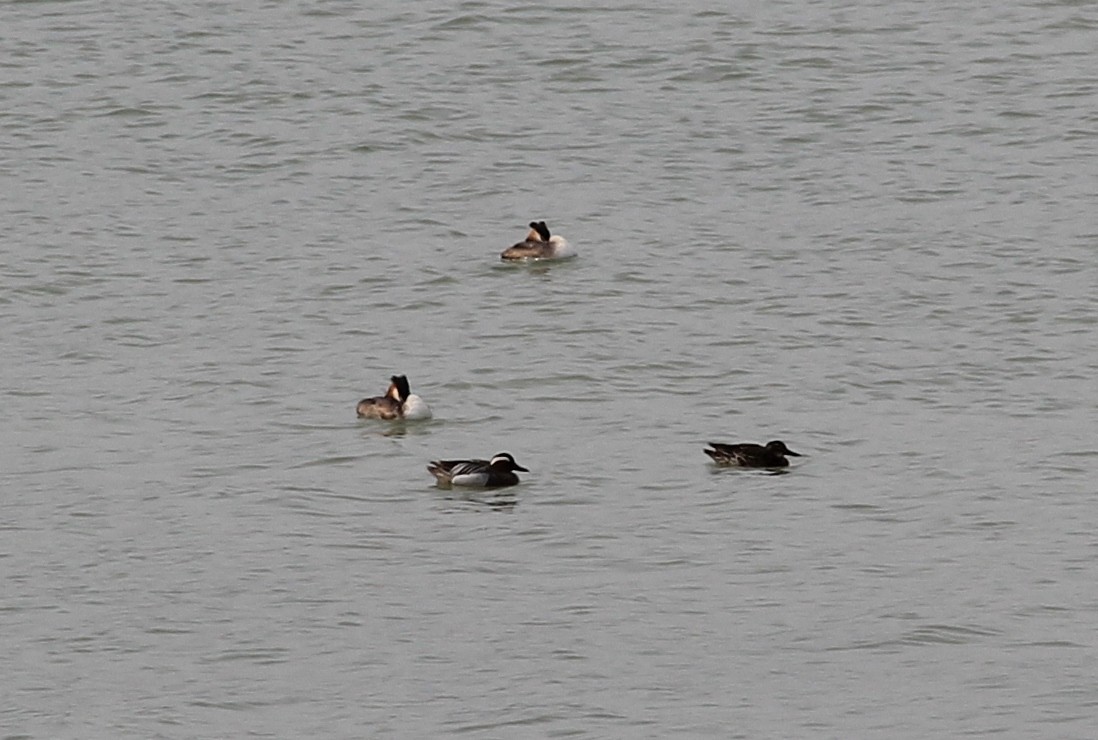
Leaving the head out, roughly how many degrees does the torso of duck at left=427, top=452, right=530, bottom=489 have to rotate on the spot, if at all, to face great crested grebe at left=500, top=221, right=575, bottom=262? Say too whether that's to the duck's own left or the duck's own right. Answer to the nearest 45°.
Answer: approximately 90° to the duck's own left

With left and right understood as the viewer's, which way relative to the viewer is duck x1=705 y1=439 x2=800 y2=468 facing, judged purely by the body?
facing to the right of the viewer

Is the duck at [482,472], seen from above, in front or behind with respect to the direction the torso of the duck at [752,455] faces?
behind

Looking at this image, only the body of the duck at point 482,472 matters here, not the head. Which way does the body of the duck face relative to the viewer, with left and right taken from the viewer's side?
facing to the right of the viewer

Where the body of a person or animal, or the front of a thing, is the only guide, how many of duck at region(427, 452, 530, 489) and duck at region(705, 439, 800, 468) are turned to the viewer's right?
2

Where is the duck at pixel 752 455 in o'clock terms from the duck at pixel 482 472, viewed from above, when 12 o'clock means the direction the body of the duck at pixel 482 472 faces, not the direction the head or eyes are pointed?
the duck at pixel 752 455 is roughly at 12 o'clock from the duck at pixel 482 472.
